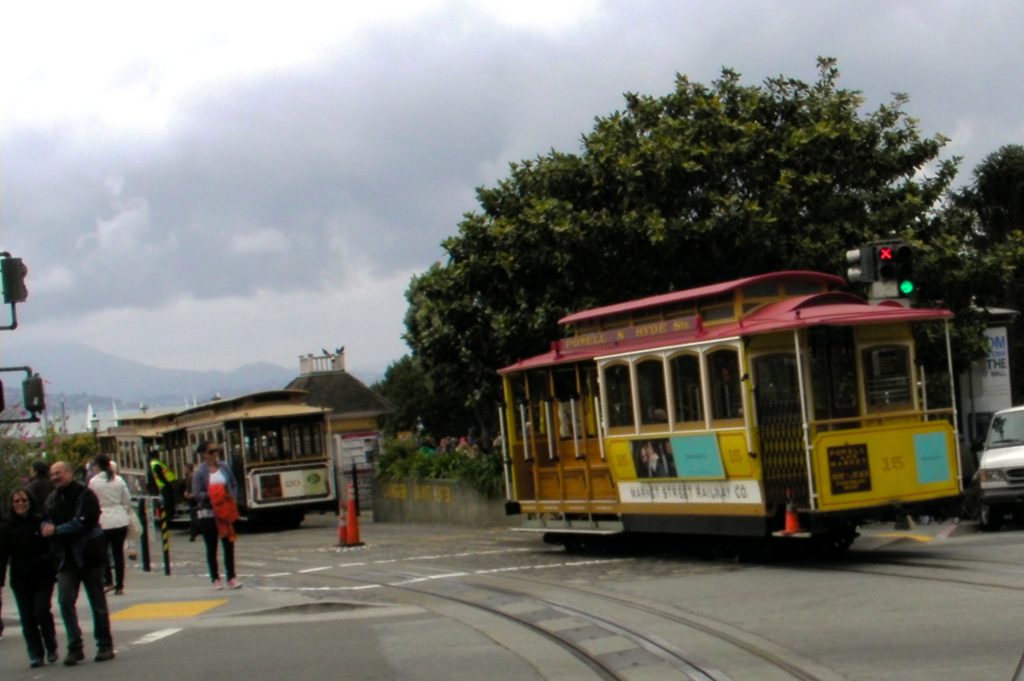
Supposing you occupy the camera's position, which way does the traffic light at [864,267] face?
facing to the left of the viewer

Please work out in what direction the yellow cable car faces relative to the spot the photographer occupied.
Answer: facing away from the viewer and to the left of the viewer

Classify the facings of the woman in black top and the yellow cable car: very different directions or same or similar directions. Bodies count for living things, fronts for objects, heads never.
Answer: very different directions

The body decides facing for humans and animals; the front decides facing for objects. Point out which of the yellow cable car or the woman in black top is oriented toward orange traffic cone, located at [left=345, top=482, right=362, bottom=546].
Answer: the yellow cable car

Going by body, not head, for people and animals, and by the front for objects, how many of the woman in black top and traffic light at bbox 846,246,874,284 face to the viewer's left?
1

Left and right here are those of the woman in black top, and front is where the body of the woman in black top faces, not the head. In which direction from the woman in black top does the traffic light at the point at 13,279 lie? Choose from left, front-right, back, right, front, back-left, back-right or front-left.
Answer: back

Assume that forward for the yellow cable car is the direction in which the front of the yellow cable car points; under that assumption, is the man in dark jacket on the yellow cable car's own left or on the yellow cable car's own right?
on the yellow cable car's own left

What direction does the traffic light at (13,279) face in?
to the viewer's right
